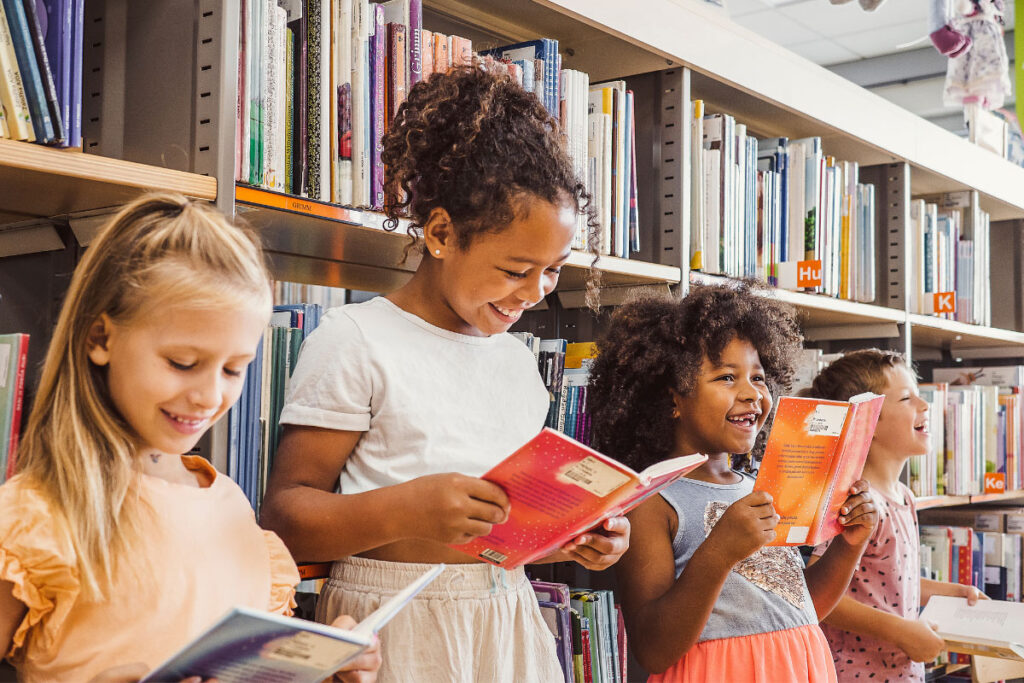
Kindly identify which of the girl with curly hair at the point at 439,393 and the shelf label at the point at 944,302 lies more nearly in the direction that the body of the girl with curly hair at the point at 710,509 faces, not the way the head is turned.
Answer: the girl with curly hair

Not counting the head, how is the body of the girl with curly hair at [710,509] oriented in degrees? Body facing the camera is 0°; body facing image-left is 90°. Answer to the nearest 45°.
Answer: approximately 315°

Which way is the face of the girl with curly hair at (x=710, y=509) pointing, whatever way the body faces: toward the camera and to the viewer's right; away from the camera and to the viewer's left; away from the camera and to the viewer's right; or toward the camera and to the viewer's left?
toward the camera and to the viewer's right

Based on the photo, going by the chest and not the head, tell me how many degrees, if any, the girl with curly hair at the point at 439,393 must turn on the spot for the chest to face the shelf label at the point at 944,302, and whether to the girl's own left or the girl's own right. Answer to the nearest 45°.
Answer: approximately 90° to the girl's own left

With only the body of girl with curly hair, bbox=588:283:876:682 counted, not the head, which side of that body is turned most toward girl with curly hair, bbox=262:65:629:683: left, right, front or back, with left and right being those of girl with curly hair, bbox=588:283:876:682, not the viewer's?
right

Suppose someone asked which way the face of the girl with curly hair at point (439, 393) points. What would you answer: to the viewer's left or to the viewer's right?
to the viewer's right

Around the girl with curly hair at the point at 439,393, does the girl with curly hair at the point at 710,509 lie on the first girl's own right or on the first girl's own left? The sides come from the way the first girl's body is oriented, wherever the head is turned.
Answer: on the first girl's own left
